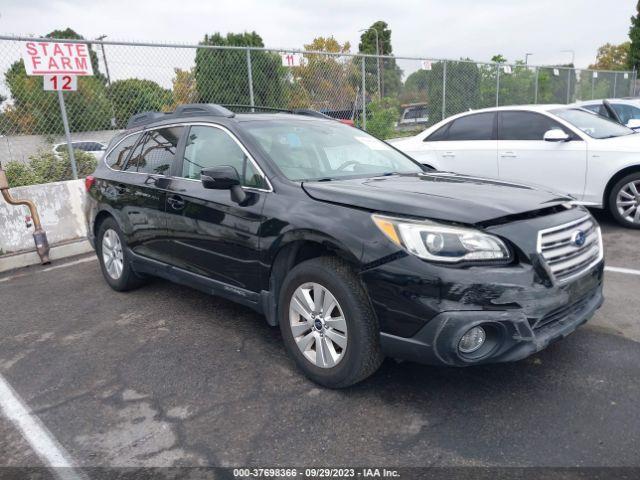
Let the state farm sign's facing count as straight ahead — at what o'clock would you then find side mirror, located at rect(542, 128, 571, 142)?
The side mirror is roughly at 10 o'clock from the state farm sign.

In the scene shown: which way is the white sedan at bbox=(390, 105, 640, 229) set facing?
to the viewer's right

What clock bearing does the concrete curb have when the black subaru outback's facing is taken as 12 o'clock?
The concrete curb is roughly at 6 o'clock from the black subaru outback.

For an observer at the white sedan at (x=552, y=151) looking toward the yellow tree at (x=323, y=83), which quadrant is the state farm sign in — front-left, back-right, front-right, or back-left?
front-left

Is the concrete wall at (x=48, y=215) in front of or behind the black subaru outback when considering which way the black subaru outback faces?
behind

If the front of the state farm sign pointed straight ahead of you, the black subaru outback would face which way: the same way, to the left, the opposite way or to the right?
the same way

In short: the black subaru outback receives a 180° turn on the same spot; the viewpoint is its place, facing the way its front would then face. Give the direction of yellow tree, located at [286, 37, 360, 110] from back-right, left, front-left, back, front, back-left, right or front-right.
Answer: front-right

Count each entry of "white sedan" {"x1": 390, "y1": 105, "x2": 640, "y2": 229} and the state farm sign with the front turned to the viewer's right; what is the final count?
1

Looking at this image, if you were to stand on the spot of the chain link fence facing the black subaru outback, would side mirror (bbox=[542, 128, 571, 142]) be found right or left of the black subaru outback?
left

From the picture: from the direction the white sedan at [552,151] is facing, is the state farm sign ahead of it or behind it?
behind

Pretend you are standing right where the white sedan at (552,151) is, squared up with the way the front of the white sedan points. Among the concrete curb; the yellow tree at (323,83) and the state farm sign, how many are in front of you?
0

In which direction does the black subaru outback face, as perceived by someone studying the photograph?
facing the viewer and to the right of the viewer

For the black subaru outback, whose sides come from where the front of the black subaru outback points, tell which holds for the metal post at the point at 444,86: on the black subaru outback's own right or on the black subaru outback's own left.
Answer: on the black subaru outback's own left

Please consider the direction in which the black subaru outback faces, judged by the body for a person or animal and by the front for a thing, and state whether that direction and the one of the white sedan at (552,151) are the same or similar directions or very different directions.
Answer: same or similar directions

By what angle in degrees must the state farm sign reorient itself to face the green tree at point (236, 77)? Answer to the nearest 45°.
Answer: approximately 135° to its left

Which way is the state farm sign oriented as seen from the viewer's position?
toward the camera
